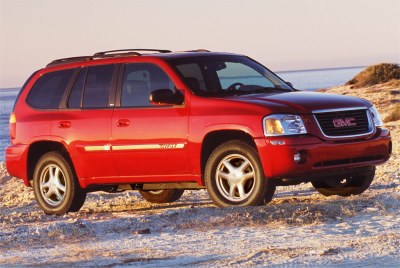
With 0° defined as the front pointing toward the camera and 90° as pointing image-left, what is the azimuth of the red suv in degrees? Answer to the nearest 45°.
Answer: approximately 315°
